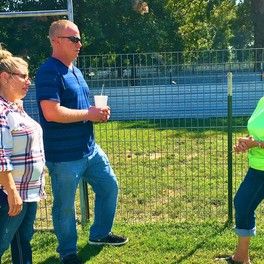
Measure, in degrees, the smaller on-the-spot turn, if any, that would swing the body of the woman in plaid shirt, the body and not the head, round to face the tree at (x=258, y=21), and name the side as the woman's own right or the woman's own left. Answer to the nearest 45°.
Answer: approximately 45° to the woman's own left

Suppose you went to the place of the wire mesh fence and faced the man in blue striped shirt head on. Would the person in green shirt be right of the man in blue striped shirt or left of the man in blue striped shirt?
left

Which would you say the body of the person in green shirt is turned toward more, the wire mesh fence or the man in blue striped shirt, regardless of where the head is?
the man in blue striped shirt

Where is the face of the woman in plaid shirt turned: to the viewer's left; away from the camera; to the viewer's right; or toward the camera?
to the viewer's right

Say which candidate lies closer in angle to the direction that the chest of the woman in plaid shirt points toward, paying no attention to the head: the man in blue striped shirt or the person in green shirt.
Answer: the person in green shirt

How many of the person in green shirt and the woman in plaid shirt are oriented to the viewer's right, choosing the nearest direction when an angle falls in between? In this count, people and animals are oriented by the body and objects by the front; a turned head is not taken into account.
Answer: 1

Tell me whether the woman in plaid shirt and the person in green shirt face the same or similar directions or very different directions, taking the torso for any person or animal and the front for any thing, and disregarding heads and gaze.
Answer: very different directions

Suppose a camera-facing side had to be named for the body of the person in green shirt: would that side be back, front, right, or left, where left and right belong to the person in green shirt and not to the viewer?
left

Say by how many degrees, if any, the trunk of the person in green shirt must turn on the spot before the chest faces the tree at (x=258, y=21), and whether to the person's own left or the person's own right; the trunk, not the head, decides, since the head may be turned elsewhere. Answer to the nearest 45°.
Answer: approximately 90° to the person's own right

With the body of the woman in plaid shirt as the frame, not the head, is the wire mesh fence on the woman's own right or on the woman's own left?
on the woman's own left

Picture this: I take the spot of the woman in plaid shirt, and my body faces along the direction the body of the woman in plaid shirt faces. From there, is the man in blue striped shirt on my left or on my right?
on my left

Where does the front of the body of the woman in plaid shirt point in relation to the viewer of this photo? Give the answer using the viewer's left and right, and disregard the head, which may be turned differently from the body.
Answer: facing to the right of the viewer
